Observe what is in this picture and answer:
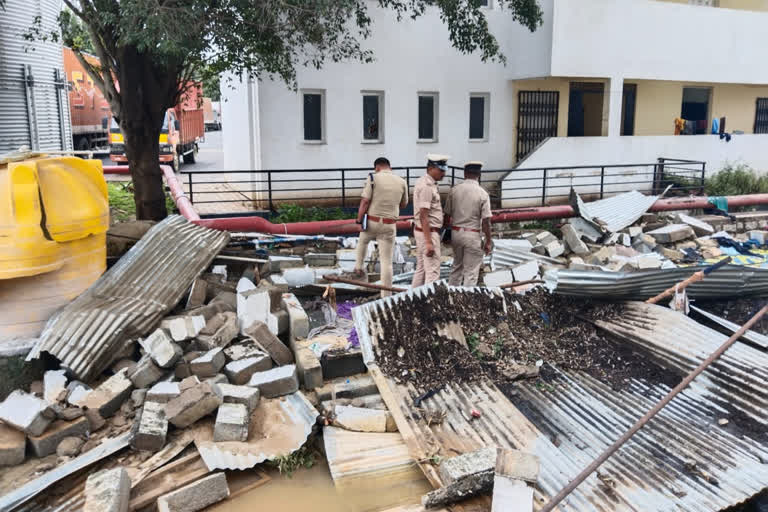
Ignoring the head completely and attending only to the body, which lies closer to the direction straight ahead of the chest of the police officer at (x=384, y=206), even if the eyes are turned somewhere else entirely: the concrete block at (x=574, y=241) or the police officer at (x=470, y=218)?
the concrete block

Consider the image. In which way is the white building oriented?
toward the camera

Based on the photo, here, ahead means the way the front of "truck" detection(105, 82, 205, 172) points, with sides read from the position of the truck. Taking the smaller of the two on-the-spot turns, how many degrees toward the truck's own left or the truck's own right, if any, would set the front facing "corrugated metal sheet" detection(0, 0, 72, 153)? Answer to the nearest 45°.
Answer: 0° — it already faces it

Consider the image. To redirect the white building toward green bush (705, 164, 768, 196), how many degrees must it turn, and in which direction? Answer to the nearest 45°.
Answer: approximately 45° to its left

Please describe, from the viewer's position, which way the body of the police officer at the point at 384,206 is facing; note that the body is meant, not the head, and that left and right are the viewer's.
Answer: facing away from the viewer

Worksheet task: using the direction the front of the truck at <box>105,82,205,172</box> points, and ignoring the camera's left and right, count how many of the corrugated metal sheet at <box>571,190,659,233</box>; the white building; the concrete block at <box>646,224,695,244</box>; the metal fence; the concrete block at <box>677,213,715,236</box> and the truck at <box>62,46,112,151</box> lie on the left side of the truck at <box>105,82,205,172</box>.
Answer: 5

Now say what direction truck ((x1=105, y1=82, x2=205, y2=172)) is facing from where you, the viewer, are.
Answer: facing the viewer and to the left of the viewer
